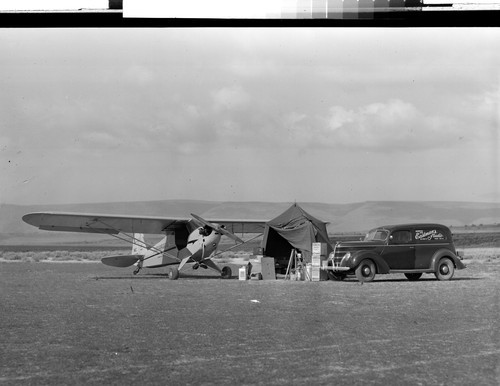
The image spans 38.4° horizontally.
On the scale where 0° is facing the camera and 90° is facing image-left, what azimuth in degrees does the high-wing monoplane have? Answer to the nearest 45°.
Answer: approximately 315°

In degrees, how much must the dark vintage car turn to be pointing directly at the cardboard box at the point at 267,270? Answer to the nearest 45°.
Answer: approximately 45° to its right

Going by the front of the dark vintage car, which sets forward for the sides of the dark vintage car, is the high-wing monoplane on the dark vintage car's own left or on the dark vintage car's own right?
on the dark vintage car's own right

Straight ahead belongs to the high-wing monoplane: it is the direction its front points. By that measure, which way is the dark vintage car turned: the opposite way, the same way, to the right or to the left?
to the right

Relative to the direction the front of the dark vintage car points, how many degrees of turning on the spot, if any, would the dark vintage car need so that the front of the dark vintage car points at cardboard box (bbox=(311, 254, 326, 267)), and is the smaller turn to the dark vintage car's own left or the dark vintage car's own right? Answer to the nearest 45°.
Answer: approximately 45° to the dark vintage car's own right

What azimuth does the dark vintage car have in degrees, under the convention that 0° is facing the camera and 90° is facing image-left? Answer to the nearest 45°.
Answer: approximately 45°

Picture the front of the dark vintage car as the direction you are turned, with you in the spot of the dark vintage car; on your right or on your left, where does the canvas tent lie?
on your right

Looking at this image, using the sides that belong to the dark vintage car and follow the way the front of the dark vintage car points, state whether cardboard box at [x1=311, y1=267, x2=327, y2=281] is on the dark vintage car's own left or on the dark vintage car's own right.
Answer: on the dark vintage car's own right

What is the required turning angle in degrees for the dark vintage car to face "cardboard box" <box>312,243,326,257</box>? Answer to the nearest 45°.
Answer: approximately 45° to its right
